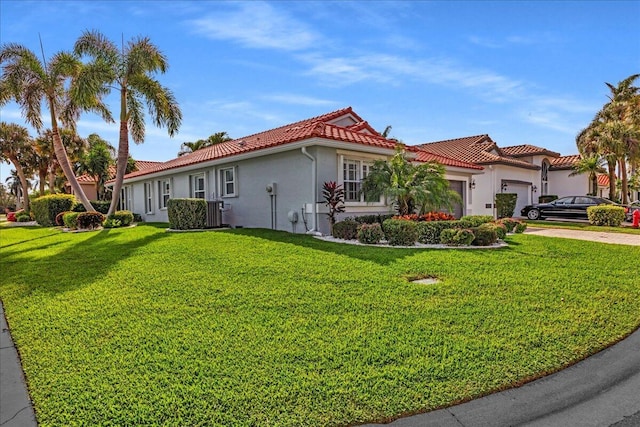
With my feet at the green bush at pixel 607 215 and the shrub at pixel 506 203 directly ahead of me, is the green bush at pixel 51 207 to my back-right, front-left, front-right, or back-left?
front-left

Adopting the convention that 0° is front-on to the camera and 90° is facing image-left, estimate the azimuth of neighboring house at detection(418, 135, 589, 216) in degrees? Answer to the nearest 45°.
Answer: approximately 315°

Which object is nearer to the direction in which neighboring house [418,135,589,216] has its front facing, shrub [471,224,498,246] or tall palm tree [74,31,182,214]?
the shrub

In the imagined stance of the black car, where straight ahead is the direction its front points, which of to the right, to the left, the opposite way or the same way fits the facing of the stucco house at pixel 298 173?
the opposite way

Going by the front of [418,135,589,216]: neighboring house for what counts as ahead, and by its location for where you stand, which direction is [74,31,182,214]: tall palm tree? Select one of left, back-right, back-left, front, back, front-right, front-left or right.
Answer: right

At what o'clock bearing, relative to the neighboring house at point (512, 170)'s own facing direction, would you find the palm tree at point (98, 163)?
The palm tree is roughly at 4 o'clock from the neighboring house.

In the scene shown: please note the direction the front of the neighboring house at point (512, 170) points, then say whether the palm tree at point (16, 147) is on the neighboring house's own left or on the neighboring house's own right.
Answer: on the neighboring house's own right

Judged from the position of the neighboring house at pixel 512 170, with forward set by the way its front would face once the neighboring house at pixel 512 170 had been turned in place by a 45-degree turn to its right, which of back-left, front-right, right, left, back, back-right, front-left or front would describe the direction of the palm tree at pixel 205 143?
right

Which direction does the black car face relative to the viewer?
to the viewer's left

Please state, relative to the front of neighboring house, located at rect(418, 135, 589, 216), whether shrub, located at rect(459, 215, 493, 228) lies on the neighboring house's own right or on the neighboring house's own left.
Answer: on the neighboring house's own right

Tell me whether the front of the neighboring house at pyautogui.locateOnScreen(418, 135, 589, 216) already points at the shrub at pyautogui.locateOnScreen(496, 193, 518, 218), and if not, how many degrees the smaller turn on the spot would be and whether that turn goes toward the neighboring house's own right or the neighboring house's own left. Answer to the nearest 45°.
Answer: approximately 45° to the neighboring house's own right
